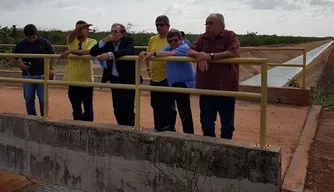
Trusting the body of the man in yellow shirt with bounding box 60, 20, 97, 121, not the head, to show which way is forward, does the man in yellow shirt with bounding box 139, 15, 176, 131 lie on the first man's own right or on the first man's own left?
on the first man's own left

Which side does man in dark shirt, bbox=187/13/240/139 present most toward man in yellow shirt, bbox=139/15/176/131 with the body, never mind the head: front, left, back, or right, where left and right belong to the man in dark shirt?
right

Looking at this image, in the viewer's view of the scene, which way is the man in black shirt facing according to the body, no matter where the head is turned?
toward the camera

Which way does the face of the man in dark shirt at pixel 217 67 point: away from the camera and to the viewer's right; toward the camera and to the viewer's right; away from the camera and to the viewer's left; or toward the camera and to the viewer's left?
toward the camera and to the viewer's left

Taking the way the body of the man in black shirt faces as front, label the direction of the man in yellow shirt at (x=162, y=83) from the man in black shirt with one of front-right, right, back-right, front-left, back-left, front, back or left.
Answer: front-left

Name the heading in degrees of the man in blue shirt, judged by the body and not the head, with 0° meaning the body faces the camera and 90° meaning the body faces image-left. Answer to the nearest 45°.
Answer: approximately 45°

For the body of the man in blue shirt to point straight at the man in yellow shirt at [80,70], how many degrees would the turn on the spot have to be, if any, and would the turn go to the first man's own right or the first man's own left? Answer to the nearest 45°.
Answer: approximately 90° to the first man's own right

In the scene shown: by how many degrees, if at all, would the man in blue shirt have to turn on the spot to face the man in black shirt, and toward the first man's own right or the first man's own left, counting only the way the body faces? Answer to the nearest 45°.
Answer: approximately 90° to the first man's own right

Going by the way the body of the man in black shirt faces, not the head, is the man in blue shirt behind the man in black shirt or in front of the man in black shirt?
in front

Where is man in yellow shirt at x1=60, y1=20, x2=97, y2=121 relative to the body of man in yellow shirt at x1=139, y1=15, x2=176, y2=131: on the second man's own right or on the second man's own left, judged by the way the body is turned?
on the second man's own right

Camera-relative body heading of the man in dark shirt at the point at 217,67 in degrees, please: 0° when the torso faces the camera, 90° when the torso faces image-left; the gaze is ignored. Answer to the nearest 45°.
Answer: approximately 45°
